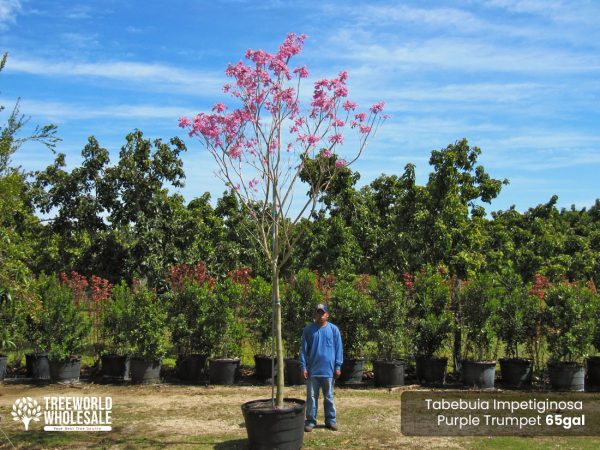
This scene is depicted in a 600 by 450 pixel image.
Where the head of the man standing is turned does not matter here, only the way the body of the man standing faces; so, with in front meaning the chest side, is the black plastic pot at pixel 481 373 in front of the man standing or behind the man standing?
behind

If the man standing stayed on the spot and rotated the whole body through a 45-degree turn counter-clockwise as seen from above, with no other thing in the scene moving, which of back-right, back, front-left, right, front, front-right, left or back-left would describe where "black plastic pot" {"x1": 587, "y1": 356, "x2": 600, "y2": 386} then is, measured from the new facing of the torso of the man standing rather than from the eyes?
left

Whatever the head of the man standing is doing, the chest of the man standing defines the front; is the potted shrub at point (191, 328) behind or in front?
behind

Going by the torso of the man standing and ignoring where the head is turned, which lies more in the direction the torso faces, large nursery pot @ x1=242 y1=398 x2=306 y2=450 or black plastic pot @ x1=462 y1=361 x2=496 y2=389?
the large nursery pot

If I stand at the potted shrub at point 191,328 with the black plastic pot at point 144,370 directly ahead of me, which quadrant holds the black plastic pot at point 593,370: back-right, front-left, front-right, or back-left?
back-left

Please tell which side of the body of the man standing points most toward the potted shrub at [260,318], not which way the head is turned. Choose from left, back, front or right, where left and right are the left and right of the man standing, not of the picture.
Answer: back

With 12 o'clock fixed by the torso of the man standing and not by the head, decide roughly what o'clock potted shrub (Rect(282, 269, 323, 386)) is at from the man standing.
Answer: The potted shrub is roughly at 6 o'clock from the man standing.

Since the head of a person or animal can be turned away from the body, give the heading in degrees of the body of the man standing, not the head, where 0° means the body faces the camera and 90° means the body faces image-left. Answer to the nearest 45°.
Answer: approximately 0°

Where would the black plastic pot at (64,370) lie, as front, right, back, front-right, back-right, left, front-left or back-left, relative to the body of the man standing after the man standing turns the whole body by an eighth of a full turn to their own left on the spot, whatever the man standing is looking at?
back
